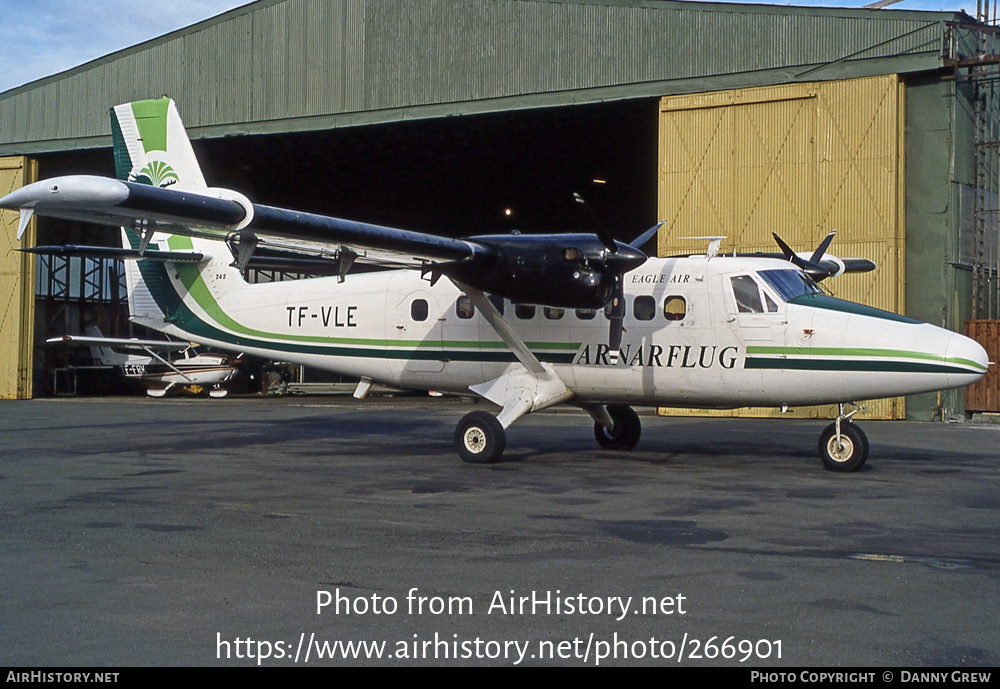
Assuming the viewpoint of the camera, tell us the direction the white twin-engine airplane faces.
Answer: facing the viewer and to the right of the viewer
